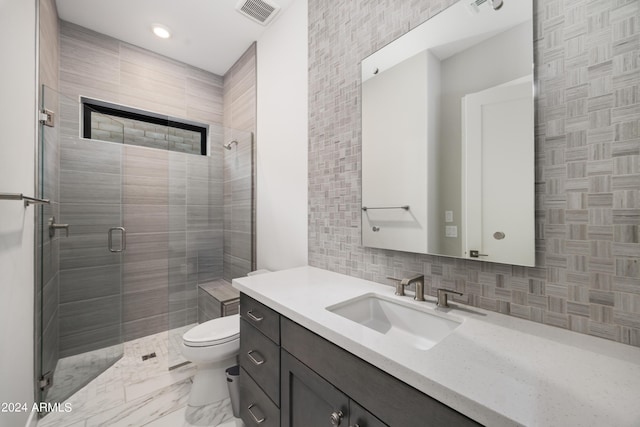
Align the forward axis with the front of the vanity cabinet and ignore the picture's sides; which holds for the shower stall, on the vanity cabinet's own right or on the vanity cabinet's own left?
on the vanity cabinet's own right

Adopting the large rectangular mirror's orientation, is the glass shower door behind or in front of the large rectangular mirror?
in front

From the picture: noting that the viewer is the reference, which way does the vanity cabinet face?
facing the viewer and to the left of the viewer

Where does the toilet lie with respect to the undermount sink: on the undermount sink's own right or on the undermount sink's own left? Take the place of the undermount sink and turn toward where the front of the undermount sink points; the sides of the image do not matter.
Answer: on the undermount sink's own right

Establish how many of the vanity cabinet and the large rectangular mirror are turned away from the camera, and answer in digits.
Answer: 0

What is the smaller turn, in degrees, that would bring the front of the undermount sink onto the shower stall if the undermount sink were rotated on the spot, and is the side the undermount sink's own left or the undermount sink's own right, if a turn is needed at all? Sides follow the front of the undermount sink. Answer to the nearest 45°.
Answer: approximately 45° to the undermount sink's own right

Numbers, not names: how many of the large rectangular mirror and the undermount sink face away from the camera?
0

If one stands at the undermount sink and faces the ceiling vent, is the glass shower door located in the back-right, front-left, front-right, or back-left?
front-left
